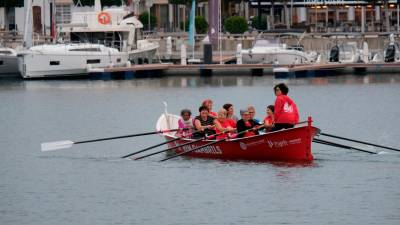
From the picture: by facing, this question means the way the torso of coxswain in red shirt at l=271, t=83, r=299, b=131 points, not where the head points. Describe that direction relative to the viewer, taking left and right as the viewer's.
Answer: facing away from the viewer and to the left of the viewer

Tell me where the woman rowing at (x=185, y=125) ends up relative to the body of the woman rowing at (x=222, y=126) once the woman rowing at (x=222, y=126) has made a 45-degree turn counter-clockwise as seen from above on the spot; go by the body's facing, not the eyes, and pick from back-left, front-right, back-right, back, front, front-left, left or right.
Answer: back-left

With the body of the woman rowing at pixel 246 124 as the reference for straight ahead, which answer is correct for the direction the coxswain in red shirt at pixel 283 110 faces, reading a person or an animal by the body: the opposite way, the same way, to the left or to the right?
the opposite way

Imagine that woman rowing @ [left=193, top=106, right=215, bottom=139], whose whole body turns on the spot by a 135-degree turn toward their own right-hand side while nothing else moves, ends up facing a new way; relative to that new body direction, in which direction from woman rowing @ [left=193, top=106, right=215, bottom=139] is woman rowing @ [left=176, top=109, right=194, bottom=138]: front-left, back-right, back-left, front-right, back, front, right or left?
front-right

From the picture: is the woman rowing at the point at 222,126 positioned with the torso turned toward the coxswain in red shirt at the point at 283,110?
yes

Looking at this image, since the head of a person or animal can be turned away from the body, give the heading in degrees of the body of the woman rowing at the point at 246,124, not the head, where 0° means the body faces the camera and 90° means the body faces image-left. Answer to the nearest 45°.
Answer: approximately 315°
